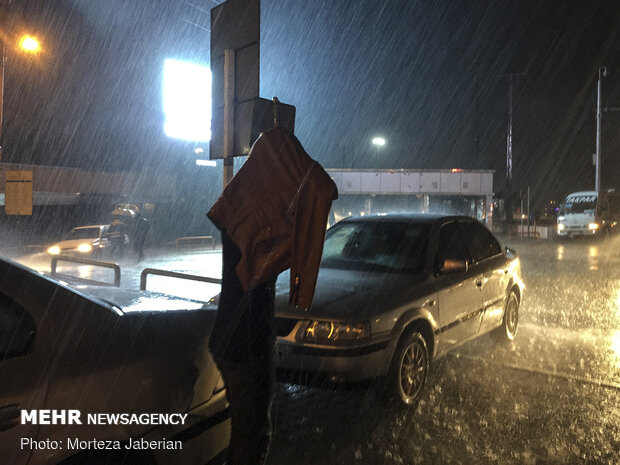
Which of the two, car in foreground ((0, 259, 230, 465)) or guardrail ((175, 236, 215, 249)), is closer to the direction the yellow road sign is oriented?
the car in foreground

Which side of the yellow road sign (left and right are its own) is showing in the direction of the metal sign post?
front

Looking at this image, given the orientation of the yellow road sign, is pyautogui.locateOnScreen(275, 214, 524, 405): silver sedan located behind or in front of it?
in front

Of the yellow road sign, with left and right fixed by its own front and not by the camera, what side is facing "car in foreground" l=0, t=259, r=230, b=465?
front

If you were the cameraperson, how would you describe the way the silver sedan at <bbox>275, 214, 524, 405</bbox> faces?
facing the viewer and to the left of the viewer

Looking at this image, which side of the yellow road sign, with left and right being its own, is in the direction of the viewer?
front

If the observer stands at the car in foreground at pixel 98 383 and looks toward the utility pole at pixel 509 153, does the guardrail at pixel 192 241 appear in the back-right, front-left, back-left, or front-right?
front-left

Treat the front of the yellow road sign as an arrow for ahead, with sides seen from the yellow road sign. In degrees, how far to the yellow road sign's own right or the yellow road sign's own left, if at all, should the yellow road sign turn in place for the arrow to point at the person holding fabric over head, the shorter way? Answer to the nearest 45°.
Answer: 0° — it already faces them

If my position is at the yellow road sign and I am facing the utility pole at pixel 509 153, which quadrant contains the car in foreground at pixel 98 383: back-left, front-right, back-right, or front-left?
back-right
